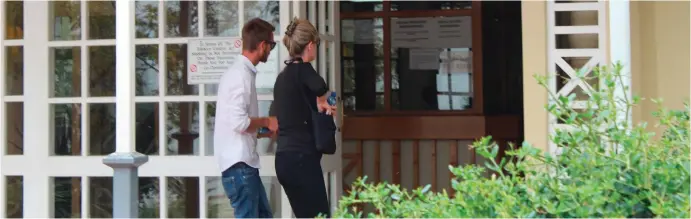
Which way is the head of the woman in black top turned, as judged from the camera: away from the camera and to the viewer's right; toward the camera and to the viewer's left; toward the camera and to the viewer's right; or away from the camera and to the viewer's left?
away from the camera and to the viewer's right

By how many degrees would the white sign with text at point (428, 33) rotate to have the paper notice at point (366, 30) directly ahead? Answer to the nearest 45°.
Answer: approximately 90° to its right

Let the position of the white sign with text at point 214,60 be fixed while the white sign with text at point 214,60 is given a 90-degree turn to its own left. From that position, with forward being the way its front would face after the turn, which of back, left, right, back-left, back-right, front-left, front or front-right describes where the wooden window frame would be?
front-left

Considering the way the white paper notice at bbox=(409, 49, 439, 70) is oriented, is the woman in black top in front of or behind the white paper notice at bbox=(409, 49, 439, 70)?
in front

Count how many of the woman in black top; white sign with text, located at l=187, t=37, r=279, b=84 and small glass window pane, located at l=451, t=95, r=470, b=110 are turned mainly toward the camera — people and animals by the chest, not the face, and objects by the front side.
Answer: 2

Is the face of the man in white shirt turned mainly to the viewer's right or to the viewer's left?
to the viewer's right

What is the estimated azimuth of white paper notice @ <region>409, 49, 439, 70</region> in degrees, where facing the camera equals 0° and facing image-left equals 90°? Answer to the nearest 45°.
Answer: approximately 0°

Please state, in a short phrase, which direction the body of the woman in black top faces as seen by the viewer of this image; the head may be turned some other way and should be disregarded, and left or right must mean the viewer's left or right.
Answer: facing away from the viewer and to the right of the viewer

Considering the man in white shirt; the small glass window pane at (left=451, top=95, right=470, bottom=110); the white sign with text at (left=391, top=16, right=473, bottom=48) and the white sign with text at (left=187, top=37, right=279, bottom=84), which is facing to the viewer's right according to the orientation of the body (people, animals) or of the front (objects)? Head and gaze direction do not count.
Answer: the man in white shirt

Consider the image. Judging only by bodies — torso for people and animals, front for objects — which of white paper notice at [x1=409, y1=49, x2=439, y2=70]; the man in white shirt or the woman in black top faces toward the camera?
the white paper notice
